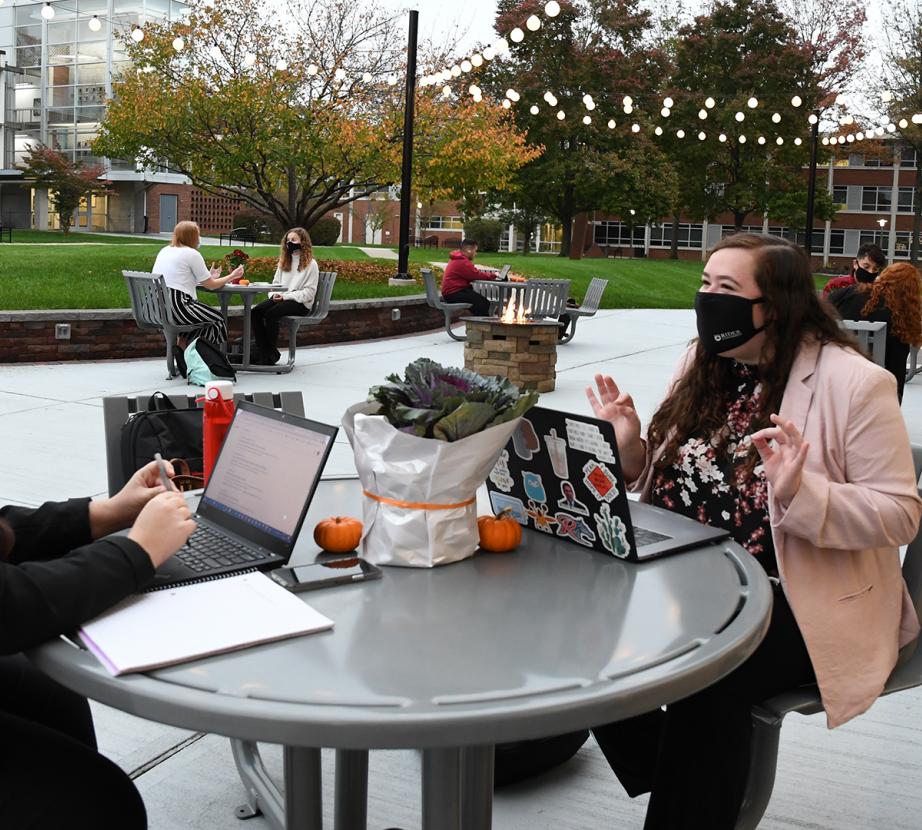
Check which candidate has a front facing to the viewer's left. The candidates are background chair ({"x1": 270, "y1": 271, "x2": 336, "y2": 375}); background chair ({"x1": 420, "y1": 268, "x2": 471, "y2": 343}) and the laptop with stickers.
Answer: background chair ({"x1": 270, "y1": 271, "x2": 336, "y2": 375})

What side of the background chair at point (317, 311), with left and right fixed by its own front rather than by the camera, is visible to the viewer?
left

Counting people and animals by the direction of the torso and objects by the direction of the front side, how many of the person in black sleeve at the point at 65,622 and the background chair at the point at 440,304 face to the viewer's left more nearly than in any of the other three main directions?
0

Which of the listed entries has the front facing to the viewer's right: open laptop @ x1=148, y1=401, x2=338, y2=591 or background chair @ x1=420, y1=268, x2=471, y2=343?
the background chair

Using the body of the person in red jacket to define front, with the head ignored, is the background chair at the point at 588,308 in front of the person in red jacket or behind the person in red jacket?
in front

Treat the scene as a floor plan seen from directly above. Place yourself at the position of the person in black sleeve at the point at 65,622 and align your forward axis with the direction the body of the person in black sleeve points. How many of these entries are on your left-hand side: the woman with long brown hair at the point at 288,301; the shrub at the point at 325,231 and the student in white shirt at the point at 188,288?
3

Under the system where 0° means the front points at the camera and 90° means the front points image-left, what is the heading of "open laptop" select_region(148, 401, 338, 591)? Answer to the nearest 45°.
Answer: approximately 45°

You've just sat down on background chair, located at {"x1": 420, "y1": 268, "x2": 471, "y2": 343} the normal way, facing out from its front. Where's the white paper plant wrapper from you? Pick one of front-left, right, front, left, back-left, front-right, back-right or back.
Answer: right

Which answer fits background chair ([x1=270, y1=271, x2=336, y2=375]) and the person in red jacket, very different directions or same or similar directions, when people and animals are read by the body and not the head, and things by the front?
very different directions

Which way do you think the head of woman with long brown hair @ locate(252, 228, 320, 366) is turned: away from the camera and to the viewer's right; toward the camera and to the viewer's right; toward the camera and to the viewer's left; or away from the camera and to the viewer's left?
toward the camera and to the viewer's left

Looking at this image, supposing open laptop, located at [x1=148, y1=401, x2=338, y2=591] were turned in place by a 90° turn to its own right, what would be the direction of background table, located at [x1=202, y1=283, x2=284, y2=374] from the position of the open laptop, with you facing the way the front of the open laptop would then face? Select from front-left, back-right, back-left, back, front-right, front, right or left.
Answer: front-right

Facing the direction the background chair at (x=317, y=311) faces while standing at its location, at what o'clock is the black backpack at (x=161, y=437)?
The black backpack is roughly at 9 o'clock from the background chair.

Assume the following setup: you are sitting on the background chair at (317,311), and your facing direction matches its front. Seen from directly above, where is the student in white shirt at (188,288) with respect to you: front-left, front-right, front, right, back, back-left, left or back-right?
front-left

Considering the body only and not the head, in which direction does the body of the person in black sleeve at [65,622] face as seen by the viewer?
to the viewer's right

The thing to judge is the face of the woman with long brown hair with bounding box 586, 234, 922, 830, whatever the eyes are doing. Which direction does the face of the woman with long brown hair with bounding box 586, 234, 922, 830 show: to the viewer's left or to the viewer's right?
to the viewer's left

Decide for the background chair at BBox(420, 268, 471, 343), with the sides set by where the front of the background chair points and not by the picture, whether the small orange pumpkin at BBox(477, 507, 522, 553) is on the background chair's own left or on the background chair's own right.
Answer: on the background chair's own right

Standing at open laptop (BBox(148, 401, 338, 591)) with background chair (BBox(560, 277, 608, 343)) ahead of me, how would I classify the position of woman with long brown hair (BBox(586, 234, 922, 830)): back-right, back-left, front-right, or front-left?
front-right

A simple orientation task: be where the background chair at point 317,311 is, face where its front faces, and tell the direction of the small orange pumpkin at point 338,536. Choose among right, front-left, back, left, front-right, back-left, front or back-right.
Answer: left

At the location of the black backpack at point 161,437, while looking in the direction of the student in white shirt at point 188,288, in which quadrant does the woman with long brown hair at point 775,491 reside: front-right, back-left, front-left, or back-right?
back-right
